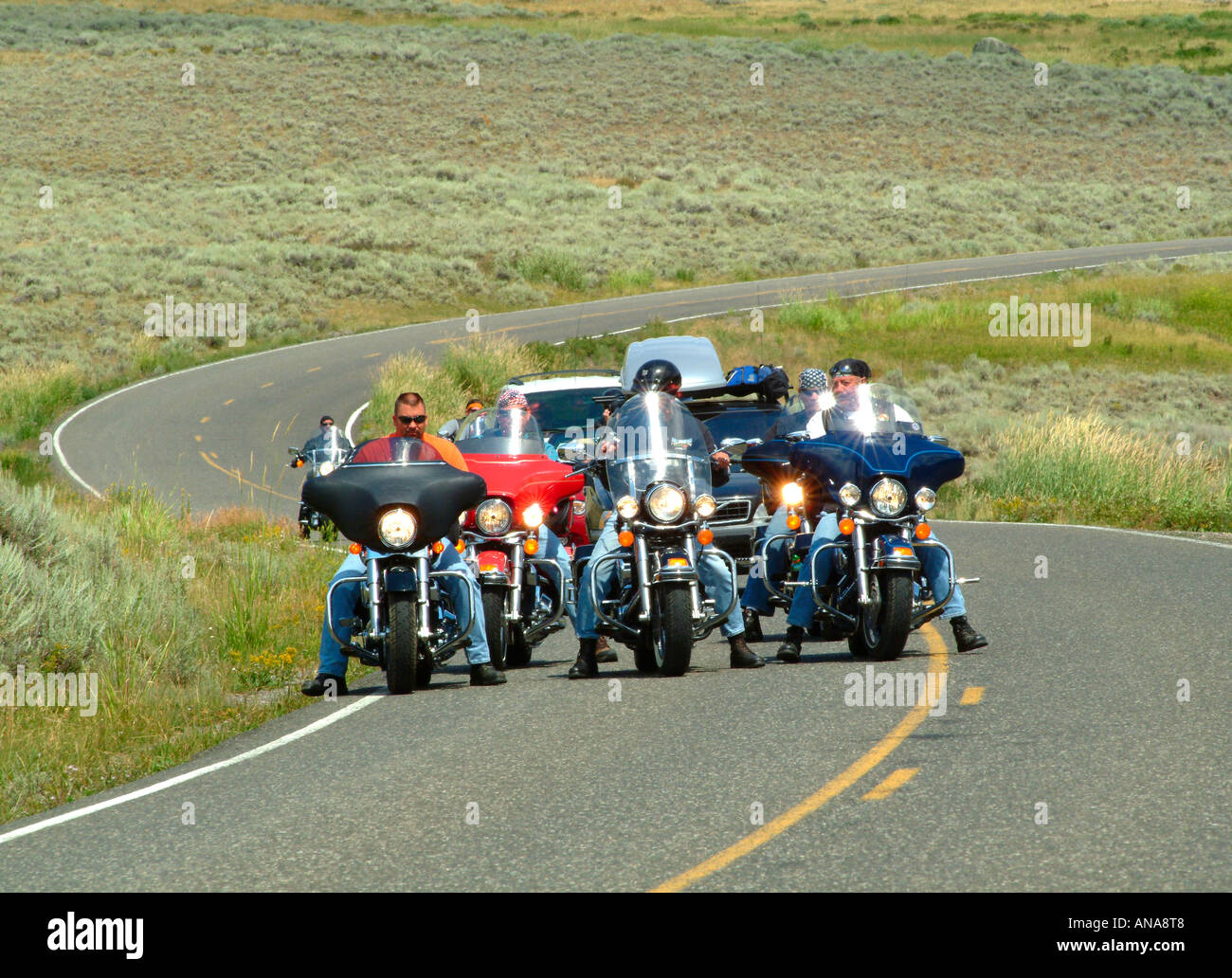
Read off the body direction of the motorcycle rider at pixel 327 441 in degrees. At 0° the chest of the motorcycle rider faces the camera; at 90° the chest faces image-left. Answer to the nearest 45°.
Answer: approximately 0°

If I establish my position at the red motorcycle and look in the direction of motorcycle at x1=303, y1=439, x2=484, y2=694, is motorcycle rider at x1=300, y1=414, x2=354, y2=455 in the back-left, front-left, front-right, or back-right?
back-right

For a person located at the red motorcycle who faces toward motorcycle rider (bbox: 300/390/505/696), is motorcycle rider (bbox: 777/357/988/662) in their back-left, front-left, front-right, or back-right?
back-left

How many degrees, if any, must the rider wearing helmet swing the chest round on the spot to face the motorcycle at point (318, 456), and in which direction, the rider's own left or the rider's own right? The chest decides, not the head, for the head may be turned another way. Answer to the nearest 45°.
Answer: approximately 135° to the rider's own right

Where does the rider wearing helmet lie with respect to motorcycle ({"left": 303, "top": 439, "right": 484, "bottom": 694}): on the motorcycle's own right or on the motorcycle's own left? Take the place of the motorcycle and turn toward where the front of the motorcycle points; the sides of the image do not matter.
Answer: on the motorcycle's own left

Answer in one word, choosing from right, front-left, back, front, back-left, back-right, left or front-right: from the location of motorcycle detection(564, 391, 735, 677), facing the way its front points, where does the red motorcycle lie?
back-right

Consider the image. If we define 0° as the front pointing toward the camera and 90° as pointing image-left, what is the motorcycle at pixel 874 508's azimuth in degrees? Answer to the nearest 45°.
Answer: approximately 0°

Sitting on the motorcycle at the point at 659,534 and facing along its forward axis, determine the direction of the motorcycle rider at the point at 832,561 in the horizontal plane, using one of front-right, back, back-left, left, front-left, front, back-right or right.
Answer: back-left
